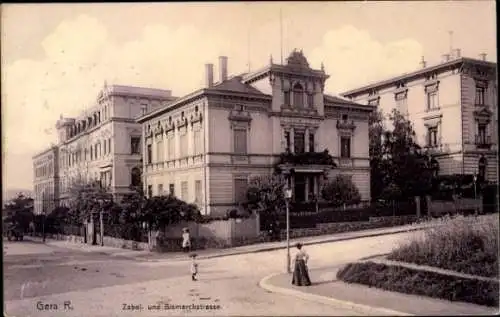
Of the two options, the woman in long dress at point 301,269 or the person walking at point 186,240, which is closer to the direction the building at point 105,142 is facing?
the woman in long dress

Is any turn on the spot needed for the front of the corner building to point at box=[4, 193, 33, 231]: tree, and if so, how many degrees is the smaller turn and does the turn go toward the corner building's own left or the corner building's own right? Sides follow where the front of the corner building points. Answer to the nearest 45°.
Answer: approximately 135° to the corner building's own right

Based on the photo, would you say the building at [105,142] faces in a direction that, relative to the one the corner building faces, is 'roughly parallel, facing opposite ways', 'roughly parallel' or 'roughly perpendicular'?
roughly perpendicular

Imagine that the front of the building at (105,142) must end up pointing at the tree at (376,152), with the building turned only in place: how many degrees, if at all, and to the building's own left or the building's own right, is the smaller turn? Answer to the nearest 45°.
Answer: approximately 135° to the building's own left

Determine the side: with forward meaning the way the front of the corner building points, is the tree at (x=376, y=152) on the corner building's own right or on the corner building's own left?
on the corner building's own left

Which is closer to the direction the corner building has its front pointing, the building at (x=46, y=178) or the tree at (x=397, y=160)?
the tree

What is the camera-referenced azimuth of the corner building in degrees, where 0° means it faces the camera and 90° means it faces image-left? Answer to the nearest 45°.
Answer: approximately 315°
